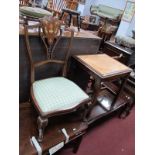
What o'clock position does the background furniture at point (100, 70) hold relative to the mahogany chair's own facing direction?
The background furniture is roughly at 9 o'clock from the mahogany chair.

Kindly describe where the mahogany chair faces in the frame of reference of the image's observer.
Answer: facing the viewer and to the right of the viewer

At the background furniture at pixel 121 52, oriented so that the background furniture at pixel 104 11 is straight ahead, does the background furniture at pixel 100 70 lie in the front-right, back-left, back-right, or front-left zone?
back-left

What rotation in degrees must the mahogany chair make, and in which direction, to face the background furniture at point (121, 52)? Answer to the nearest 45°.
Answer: approximately 90° to its left
